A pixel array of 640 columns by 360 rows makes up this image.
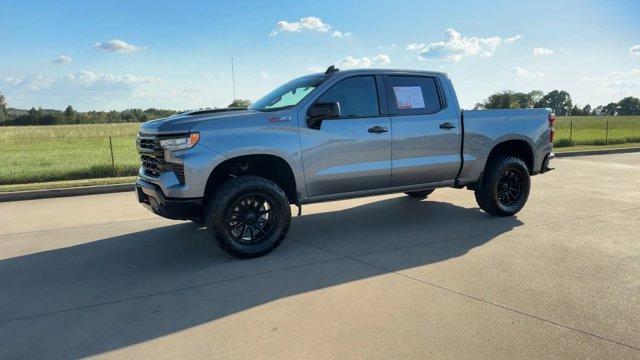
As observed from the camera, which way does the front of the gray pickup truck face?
facing the viewer and to the left of the viewer
